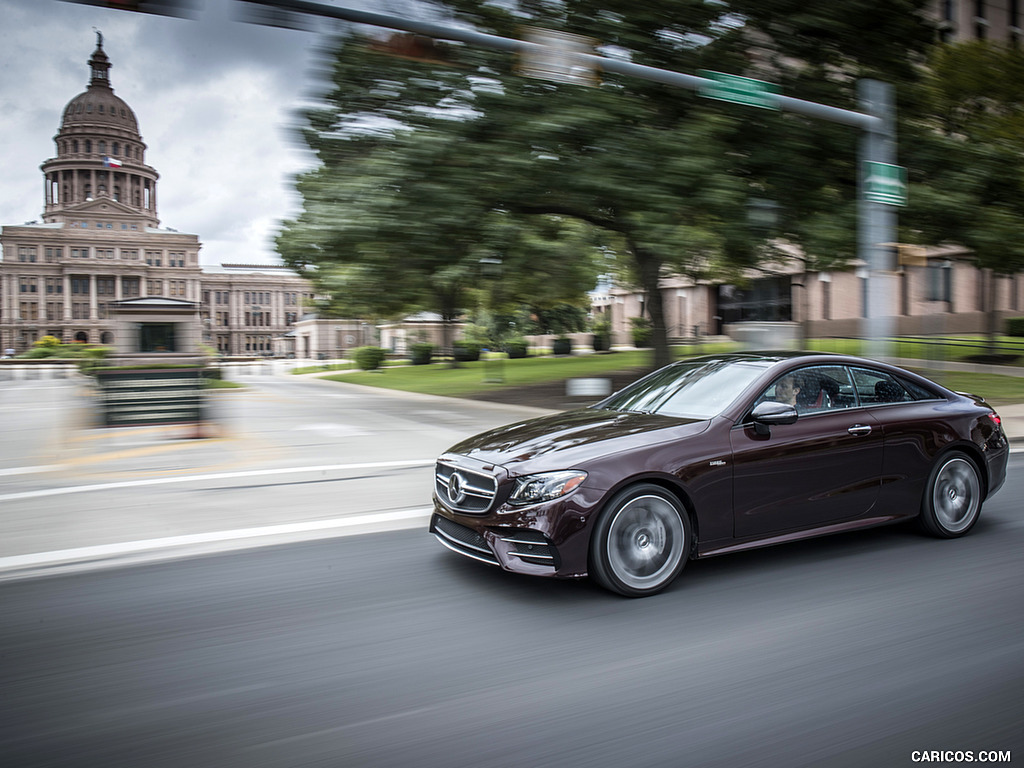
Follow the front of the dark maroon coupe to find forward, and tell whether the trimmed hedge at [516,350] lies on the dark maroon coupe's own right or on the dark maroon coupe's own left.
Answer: on the dark maroon coupe's own right

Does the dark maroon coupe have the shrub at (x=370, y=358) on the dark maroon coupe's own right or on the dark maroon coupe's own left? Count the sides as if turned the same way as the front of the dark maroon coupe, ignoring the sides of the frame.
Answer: on the dark maroon coupe's own right

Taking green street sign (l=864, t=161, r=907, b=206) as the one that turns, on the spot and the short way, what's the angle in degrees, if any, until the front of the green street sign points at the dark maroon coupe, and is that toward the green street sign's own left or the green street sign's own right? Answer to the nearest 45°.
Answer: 0° — it already faces it

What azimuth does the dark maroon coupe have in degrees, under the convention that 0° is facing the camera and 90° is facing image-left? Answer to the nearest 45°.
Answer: approximately 45°

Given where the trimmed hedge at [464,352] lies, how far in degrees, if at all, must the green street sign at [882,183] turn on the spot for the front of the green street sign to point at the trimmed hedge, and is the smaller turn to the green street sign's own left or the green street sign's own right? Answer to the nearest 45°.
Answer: approximately 135° to the green street sign's own right

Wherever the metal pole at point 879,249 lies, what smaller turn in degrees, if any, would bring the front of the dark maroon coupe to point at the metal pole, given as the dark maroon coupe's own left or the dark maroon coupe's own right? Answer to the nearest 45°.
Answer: approximately 135° to the dark maroon coupe's own right

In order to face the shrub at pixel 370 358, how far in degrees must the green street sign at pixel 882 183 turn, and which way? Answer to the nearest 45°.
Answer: approximately 135° to its right

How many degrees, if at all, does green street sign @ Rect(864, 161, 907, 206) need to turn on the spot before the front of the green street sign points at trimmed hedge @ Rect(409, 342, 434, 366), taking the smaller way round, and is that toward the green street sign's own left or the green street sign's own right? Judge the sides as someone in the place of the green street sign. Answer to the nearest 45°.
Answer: approximately 135° to the green street sign's own right

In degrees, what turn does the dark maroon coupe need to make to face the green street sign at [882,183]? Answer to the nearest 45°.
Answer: approximately 135° to its right
